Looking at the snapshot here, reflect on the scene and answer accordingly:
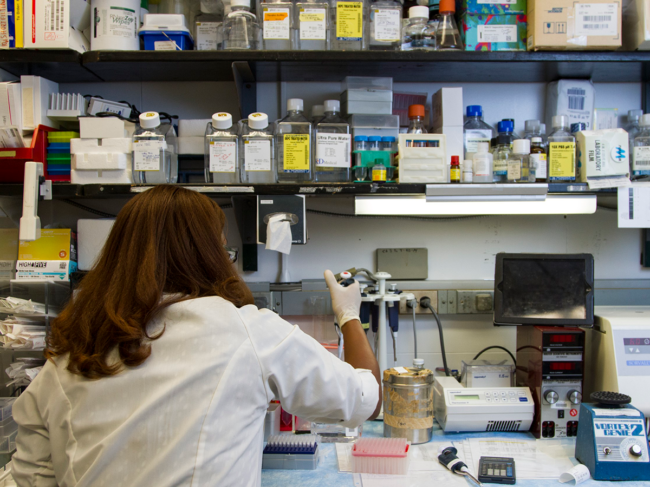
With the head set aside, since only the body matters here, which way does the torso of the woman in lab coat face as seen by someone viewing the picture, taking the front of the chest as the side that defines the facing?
away from the camera

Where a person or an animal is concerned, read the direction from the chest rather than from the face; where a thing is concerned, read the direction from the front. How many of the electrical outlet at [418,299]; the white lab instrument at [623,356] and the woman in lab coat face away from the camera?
1

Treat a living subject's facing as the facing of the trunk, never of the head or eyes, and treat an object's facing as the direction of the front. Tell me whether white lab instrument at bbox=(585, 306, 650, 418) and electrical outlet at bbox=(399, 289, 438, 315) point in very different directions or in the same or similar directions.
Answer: same or similar directions

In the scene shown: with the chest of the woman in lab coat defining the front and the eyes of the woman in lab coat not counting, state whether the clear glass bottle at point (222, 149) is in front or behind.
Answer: in front

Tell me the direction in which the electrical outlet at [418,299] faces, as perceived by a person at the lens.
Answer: facing the viewer

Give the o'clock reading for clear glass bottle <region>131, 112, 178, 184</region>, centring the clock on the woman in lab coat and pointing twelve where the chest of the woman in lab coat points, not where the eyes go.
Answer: The clear glass bottle is roughly at 12 o'clock from the woman in lab coat.

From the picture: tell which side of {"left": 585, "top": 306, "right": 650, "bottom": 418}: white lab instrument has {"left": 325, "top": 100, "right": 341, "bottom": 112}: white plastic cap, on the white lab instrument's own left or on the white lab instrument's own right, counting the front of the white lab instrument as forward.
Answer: on the white lab instrument's own right

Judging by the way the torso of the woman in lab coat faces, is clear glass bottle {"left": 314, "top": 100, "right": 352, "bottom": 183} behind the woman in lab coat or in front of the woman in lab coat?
in front

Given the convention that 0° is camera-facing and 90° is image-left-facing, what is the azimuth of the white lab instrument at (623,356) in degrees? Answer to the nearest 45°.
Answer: approximately 0°

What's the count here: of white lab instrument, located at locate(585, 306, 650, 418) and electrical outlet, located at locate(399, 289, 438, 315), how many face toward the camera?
2

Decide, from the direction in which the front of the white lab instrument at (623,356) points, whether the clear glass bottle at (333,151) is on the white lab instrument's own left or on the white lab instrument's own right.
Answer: on the white lab instrument's own right

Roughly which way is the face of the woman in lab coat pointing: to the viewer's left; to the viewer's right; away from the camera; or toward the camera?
away from the camera
